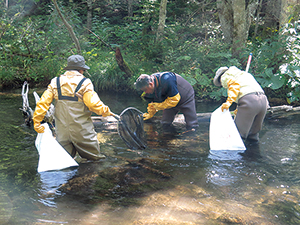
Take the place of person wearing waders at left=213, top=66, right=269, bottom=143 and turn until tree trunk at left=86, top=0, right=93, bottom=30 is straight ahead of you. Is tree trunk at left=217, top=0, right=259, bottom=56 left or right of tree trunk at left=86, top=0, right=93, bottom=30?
right

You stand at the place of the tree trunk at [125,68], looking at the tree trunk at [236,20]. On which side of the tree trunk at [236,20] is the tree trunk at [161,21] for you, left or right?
left

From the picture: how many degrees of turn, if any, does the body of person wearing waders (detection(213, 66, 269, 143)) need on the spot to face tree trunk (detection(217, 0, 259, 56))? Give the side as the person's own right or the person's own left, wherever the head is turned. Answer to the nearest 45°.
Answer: approximately 45° to the person's own right

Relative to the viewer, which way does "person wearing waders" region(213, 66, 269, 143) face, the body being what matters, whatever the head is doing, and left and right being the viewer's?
facing away from the viewer and to the left of the viewer

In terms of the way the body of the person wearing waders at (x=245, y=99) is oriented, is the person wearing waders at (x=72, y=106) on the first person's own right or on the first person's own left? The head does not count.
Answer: on the first person's own left

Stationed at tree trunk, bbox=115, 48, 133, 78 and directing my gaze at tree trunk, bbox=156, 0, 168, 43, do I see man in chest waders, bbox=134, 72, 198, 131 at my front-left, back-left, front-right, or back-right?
back-right
